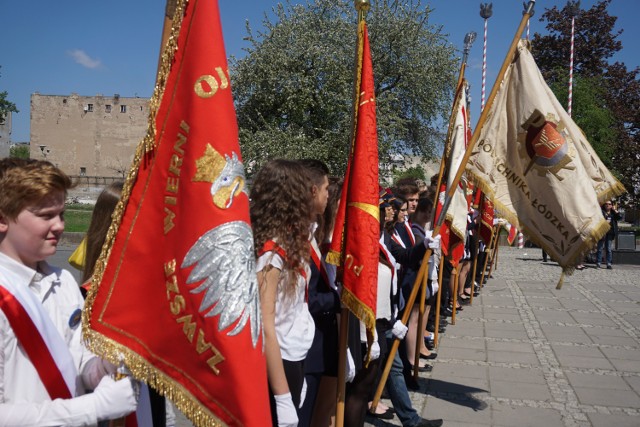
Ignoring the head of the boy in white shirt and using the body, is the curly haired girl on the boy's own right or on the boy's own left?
on the boy's own left

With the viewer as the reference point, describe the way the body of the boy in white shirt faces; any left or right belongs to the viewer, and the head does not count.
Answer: facing the viewer and to the right of the viewer

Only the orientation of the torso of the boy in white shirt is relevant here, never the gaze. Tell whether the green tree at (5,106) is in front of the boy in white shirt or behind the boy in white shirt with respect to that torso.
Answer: behind

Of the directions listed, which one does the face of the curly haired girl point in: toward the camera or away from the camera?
away from the camera

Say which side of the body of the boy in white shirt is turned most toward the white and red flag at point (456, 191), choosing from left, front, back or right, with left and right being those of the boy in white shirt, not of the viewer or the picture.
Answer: left

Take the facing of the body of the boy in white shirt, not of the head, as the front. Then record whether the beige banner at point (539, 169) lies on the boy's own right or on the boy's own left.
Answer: on the boy's own left

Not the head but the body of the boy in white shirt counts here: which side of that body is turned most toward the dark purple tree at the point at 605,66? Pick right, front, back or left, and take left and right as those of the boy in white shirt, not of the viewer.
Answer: left
